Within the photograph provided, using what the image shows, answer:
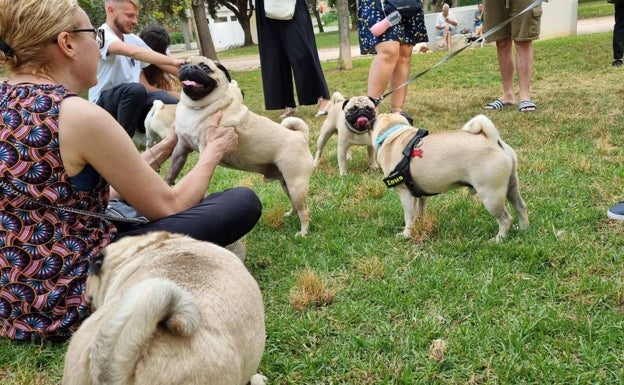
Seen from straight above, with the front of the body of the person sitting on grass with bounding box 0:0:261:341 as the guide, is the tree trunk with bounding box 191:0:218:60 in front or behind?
in front

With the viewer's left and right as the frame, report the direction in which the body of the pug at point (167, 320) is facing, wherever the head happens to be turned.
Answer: facing away from the viewer

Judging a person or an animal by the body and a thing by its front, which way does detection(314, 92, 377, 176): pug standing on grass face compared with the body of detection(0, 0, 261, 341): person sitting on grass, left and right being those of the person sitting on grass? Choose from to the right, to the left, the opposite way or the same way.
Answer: to the right

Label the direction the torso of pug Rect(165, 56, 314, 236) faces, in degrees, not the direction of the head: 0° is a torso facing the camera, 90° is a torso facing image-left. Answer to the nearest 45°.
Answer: approximately 90°

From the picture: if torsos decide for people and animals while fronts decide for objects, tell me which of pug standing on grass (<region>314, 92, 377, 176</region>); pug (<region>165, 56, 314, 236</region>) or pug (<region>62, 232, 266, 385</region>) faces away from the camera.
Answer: pug (<region>62, 232, 266, 385</region>)

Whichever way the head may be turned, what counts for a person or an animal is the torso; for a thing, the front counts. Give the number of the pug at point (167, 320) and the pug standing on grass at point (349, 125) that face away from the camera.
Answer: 1

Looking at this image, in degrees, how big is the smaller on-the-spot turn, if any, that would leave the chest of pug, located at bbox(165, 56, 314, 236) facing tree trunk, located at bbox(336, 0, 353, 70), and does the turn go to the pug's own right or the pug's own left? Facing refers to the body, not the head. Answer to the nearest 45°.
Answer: approximately 90° to the pug's own right

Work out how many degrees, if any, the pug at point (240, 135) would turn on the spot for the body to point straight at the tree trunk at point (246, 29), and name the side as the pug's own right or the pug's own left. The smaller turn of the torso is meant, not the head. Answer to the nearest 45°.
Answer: approximately 90° to the pug's own right

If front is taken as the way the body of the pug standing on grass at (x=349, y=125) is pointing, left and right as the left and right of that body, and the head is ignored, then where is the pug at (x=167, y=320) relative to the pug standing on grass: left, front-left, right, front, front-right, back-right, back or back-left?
front-right

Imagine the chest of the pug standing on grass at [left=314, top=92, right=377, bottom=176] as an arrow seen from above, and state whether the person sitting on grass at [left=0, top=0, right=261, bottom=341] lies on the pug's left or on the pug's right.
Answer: on the pug's right

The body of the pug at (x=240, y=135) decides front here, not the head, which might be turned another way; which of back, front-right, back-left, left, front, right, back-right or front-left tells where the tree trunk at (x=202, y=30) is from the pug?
right

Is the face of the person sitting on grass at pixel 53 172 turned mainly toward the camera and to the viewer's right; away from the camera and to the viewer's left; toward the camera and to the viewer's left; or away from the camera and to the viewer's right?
away from the camera and to the viewer's right

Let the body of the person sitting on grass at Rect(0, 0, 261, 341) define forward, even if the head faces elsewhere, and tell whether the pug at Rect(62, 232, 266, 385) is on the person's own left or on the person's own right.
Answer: on the person's own right

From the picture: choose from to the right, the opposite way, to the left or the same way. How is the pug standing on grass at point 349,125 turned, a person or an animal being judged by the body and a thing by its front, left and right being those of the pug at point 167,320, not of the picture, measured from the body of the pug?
the opposite way

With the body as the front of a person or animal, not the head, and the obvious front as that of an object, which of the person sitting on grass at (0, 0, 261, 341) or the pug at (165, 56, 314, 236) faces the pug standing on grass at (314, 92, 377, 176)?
the person sitting on grass

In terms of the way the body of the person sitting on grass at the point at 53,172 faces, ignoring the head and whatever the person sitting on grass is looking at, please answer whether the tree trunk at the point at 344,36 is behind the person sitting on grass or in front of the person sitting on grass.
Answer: in front

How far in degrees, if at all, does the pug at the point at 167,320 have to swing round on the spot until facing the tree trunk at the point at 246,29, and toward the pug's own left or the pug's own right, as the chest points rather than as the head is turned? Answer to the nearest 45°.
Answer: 0° — it already faces it

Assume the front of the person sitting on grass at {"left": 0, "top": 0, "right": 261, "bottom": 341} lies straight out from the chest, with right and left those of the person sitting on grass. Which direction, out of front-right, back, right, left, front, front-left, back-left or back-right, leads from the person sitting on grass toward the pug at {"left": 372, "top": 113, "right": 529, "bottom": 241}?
front-right
